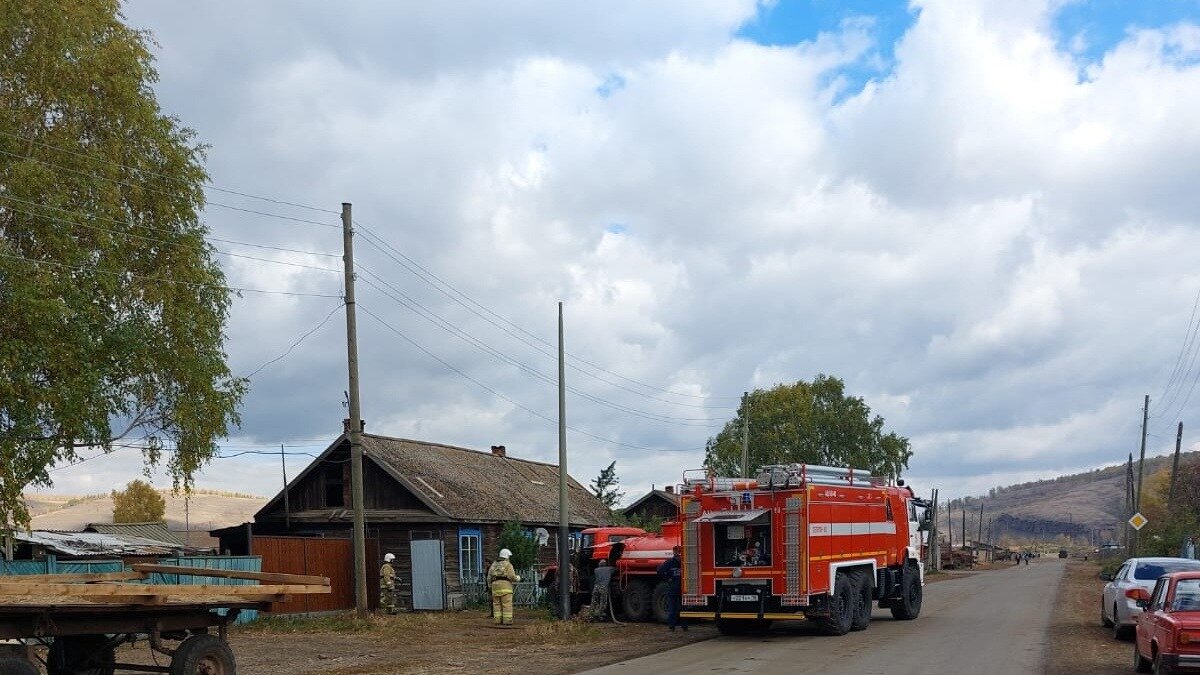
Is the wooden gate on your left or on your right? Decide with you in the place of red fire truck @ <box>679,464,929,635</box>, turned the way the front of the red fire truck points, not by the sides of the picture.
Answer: on your left

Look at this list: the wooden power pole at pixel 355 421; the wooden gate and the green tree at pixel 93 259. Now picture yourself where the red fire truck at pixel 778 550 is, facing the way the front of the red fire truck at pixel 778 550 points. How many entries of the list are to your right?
0

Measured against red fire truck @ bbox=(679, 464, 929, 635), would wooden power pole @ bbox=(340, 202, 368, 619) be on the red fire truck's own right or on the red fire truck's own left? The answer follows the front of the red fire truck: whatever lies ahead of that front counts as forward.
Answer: on the red fire truck's own left

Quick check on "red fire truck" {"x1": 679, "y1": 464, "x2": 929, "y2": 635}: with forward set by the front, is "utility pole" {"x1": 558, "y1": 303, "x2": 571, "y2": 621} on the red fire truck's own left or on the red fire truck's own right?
on the red fire truck's own left

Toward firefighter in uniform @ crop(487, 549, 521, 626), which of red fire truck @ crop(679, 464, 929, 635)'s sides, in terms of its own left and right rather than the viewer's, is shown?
left

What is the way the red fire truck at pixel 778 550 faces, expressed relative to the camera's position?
facing away from the viewer and to the right of the viewer

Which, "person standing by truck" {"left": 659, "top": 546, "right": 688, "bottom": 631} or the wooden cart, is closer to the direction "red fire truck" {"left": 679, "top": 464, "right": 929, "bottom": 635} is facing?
the person standing by truck

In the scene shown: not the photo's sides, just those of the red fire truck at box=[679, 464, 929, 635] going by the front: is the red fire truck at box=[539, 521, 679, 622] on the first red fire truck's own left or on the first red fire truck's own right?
on the first red fire truck's own left

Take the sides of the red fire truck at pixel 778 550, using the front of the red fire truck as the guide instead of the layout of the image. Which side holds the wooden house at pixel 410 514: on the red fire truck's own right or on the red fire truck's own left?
on the red fire truck's own left

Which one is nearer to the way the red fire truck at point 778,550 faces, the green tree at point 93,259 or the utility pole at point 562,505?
the utility pole
